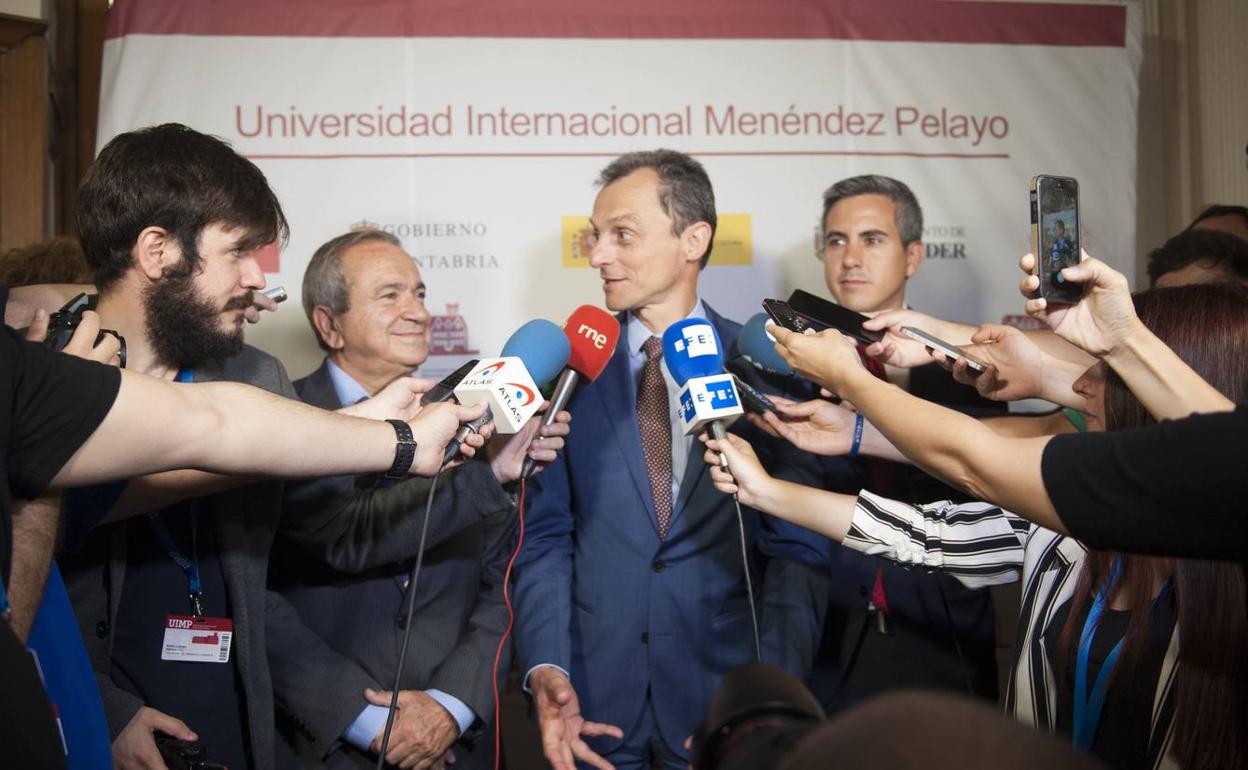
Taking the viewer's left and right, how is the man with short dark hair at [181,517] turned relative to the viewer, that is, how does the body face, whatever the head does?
facing the viewer and to the right of the viewer

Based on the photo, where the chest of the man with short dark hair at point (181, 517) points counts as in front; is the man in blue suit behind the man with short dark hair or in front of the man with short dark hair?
in front

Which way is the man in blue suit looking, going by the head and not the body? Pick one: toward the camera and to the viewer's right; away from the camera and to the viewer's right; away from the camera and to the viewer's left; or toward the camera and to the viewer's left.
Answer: toward the camera and to the viewer's left

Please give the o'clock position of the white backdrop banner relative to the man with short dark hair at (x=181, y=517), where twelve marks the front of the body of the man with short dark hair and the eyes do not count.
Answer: The white backdrop banner is roughly at 9 o'clock from the man with short dark hair.

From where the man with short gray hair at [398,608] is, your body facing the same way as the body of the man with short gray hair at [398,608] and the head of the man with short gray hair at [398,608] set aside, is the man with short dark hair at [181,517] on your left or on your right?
on your right

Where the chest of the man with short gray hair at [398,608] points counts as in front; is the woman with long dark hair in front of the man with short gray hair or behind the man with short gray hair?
in front

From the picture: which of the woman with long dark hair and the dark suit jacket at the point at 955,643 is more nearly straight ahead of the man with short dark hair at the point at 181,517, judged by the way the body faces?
the woman with long dark hair

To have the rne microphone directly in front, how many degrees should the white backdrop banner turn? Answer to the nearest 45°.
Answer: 0° — it already faces it

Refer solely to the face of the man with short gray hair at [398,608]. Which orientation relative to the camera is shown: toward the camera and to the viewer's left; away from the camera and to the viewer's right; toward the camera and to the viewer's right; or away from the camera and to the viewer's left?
toward the camera and to the viewer's right

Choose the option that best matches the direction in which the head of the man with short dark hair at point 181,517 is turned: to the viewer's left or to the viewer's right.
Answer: to the viewer's right

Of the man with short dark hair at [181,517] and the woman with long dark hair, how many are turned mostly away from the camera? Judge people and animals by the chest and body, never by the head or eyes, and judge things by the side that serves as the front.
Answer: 0

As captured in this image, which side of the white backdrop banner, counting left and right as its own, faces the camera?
front

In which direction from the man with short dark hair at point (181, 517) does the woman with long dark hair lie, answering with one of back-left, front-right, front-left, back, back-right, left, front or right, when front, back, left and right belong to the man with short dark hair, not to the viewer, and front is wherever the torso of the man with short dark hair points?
front
